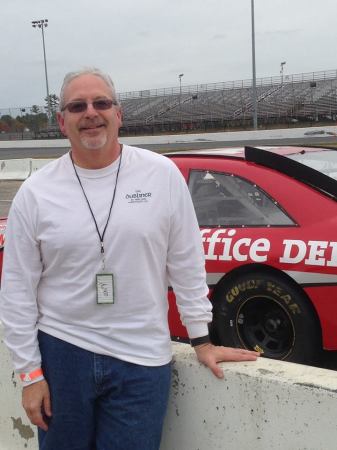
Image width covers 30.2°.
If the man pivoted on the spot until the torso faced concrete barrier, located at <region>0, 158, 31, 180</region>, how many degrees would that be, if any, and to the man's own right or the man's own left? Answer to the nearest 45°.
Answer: approximately 180°

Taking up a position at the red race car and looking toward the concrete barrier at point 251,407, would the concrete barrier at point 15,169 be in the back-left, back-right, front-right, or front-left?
back-right

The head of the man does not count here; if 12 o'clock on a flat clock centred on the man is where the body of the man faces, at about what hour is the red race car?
The red race car is roughly at 7 o'clock from the man.

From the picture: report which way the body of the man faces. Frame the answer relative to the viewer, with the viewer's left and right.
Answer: facing the viewer
